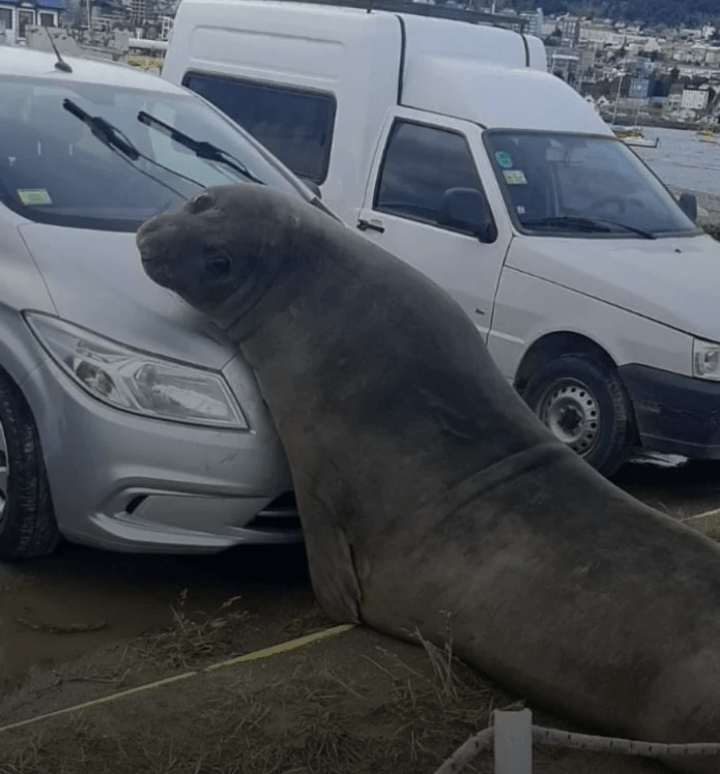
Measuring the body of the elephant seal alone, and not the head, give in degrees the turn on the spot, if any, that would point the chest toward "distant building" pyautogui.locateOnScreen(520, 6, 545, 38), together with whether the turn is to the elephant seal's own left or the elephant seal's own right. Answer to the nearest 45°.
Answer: approximately 90° to the elephant seal's own right

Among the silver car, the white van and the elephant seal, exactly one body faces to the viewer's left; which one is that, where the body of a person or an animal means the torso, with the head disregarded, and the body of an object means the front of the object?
the elephant seal

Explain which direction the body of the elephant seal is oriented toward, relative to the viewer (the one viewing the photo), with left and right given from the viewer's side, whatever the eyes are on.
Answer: facing to the left of the viewer

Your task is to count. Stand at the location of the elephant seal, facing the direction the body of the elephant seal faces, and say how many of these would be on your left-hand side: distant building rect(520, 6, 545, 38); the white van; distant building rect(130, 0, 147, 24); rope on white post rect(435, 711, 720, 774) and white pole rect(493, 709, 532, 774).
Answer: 2

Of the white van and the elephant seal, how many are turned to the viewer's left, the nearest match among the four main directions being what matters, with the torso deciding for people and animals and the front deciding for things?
1

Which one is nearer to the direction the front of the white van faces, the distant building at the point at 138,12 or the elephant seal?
the elephant seal

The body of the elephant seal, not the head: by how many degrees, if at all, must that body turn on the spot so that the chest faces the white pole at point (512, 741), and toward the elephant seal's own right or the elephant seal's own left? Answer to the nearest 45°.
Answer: approximately 90° to the elephant seal's own left

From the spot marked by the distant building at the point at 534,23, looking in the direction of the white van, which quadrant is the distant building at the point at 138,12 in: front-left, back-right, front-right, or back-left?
front-right

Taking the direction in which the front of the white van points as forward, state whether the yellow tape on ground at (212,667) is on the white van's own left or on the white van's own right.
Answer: on the white van's own right

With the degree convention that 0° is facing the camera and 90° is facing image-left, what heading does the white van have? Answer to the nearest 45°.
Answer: approximately 315°

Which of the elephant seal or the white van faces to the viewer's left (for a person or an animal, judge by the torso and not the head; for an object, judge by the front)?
the elephant seal
